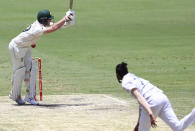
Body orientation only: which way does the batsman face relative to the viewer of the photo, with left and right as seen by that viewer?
facing to the right of the viewer
